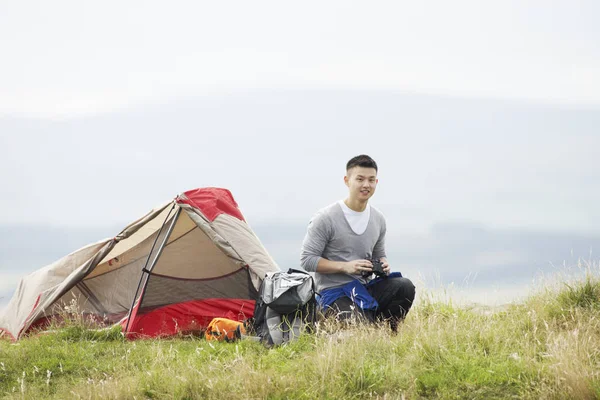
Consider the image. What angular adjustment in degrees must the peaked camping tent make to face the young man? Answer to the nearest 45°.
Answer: approximately 45° to its left

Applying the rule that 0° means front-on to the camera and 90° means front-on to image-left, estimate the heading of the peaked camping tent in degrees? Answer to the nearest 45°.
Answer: approximately 0°

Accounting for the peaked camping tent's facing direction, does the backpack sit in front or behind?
in front

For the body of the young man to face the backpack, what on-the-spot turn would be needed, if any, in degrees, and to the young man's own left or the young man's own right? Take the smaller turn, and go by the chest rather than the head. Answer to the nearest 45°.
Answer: approximately 135° to the young man's own right

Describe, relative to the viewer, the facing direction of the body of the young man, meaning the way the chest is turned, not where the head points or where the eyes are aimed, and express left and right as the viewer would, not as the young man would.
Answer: facing the viewer and to the right of the viewer

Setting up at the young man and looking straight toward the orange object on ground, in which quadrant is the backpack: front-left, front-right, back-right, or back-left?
front-left

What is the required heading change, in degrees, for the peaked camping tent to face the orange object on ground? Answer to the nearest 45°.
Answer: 0° — it already faces it

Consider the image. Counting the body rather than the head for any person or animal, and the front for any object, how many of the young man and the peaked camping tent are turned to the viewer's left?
0

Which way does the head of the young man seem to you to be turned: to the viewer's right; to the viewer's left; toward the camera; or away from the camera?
toward the camera
